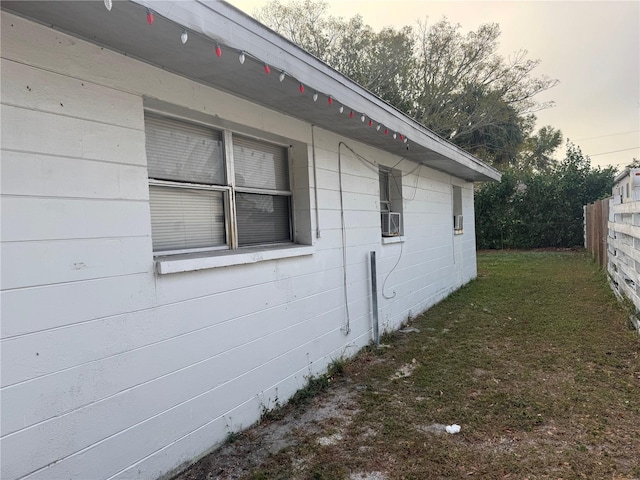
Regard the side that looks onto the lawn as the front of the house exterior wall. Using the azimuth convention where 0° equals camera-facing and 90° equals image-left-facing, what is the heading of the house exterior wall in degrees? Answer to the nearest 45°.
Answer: approximately 315°

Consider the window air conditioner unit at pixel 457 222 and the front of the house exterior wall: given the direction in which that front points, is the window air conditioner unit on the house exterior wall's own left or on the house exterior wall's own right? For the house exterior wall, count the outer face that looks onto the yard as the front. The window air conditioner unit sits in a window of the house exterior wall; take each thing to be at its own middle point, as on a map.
on the house exterior wall's own left

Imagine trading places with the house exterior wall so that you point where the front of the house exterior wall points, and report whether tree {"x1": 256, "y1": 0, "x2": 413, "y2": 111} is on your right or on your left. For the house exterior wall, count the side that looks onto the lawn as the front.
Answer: on your left

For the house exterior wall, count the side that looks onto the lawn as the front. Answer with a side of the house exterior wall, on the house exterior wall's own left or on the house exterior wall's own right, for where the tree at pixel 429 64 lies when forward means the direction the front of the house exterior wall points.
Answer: on the house exterior wall's own left

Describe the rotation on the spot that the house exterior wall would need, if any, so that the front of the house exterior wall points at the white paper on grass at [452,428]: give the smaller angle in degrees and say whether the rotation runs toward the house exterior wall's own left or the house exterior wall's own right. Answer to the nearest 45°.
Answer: approximately 45° to the house exterior wall's own left

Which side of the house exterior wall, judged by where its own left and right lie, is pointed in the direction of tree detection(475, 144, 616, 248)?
left

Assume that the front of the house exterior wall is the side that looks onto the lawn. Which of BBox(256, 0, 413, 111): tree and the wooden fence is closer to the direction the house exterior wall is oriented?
the wooden fence
